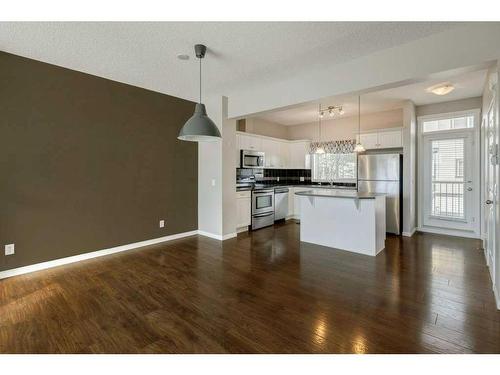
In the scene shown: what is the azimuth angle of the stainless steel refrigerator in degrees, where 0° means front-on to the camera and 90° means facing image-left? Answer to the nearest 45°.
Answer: approximately 0°

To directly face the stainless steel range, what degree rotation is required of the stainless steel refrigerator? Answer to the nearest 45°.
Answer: approximately 90° to its right

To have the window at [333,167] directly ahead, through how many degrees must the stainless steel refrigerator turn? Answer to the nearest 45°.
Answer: approximately 135° to its right

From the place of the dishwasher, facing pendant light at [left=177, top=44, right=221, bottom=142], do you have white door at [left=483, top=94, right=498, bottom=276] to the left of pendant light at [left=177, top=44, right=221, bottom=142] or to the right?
left
